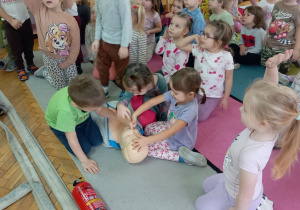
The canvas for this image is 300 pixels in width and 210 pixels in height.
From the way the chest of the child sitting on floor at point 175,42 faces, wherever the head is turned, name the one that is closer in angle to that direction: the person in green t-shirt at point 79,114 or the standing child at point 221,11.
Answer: the person in green t-shirt

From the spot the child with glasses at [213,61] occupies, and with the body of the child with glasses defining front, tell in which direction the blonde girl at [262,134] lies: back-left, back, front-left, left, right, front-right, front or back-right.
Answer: front-left

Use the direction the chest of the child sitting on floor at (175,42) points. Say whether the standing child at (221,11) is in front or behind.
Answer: behind

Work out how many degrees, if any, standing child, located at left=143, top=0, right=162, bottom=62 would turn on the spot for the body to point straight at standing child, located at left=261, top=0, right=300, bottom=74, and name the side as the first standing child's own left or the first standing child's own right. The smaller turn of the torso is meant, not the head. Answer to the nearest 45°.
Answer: approximately 135° to the first standing child's own left

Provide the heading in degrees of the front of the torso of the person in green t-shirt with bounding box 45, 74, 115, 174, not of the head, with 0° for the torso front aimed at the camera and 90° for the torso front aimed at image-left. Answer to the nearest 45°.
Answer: approximately 315°

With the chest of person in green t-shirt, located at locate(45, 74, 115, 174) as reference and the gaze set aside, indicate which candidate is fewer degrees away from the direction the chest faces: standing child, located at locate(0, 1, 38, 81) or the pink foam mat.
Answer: the pink foam mat
